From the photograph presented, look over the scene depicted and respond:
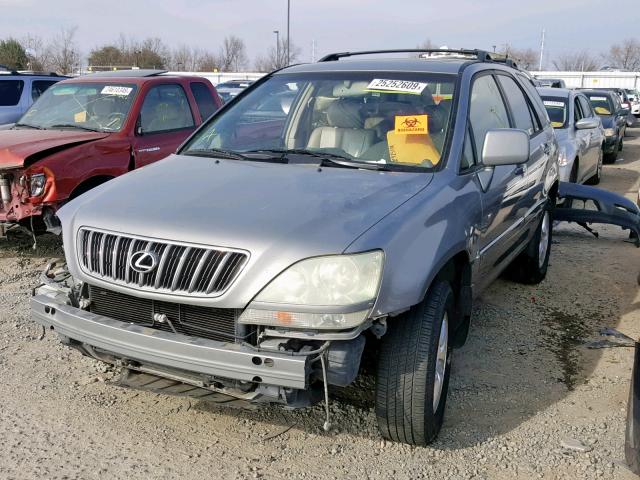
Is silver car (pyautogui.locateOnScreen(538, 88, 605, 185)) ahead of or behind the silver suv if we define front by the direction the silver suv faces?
behind

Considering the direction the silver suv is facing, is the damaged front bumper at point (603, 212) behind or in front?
behind

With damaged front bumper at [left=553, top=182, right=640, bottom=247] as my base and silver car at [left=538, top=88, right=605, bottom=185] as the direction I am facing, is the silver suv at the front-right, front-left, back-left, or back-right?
back-left

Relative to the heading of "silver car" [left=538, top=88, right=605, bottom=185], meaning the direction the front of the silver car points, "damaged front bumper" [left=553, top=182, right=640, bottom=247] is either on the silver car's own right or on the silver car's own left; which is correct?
on the silver car's own left

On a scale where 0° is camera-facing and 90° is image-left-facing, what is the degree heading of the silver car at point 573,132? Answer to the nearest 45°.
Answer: approximately 45°
